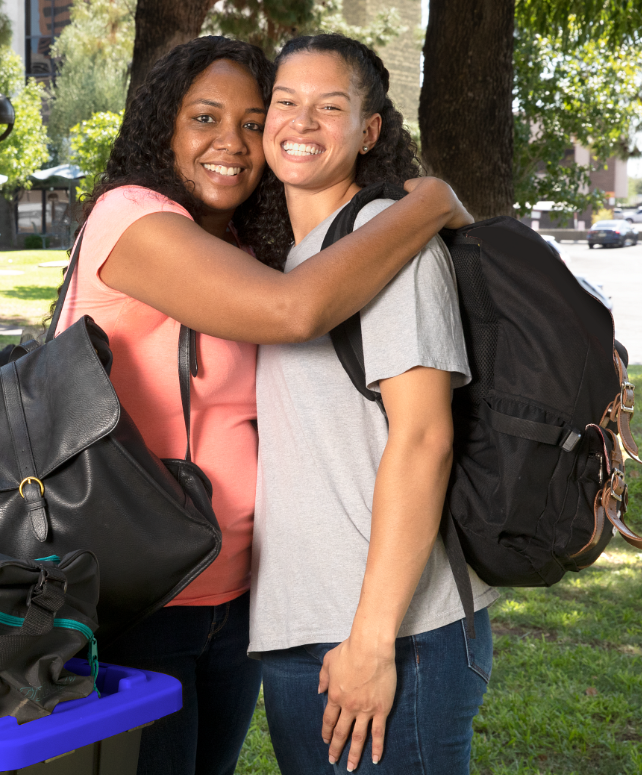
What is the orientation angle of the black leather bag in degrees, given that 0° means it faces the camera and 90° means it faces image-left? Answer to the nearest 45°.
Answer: approximately 45°

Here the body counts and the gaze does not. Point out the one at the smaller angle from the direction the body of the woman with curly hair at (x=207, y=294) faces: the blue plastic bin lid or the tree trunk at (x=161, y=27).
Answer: the blue plastic bin lid

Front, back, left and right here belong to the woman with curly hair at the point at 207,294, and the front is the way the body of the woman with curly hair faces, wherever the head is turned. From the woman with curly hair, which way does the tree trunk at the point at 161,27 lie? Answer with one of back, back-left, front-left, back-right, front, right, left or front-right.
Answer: back-left

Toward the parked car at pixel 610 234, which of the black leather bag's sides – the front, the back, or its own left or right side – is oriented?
back

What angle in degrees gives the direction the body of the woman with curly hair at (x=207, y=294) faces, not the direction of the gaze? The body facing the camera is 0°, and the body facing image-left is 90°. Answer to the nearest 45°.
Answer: approximately 315°

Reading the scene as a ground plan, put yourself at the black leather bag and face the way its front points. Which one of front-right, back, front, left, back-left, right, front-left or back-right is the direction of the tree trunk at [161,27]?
back-right

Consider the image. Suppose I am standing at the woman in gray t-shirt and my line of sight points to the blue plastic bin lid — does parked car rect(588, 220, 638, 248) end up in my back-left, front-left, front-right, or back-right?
back-right
